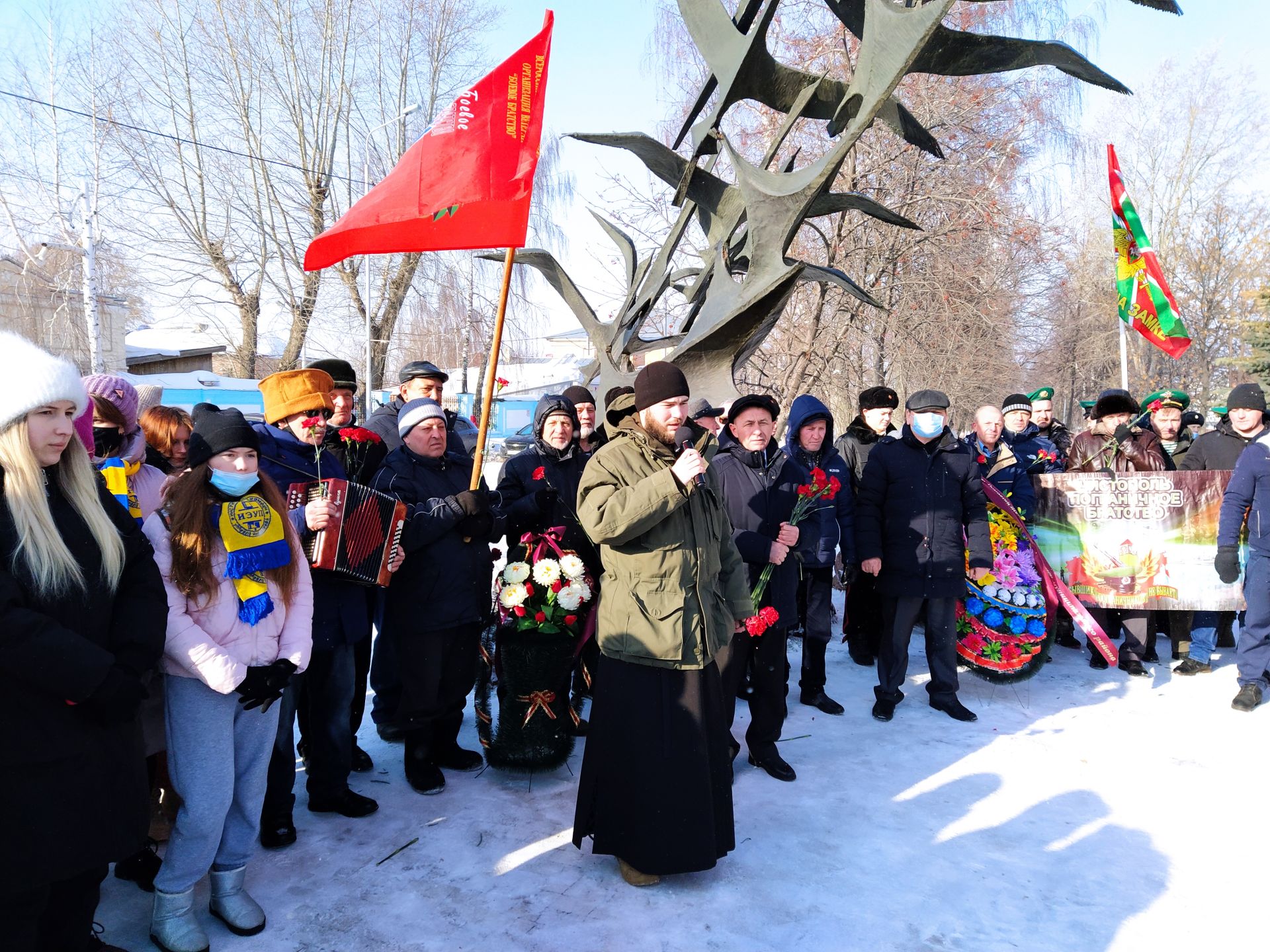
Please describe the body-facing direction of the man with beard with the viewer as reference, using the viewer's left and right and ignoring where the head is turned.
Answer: facing the viewer and to the right of the viewer

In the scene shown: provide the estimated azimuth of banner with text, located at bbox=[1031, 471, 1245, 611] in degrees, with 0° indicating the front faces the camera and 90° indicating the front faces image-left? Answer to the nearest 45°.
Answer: approximately 0°

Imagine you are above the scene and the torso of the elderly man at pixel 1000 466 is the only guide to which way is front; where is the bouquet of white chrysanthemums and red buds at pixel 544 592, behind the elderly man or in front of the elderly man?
in front

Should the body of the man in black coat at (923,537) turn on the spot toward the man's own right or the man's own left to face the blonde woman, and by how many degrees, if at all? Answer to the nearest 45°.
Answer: approximately 45° to the man's own right

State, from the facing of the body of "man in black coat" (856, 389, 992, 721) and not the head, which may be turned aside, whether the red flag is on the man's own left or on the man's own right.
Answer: on the man's own right

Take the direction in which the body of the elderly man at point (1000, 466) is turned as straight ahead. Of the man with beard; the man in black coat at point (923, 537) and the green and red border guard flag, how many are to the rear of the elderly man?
1

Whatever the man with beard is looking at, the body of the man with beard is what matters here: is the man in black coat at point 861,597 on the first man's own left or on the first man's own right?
on the first man's own left

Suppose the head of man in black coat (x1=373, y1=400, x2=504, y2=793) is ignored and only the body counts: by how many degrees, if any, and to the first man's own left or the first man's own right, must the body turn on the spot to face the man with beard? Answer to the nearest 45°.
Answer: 0° — they already face them

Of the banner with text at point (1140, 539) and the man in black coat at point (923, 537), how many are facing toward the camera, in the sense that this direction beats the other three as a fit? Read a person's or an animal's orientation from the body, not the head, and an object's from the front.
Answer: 2

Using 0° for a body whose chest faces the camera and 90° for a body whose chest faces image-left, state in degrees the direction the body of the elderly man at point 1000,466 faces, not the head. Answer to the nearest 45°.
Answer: approximately 45°
